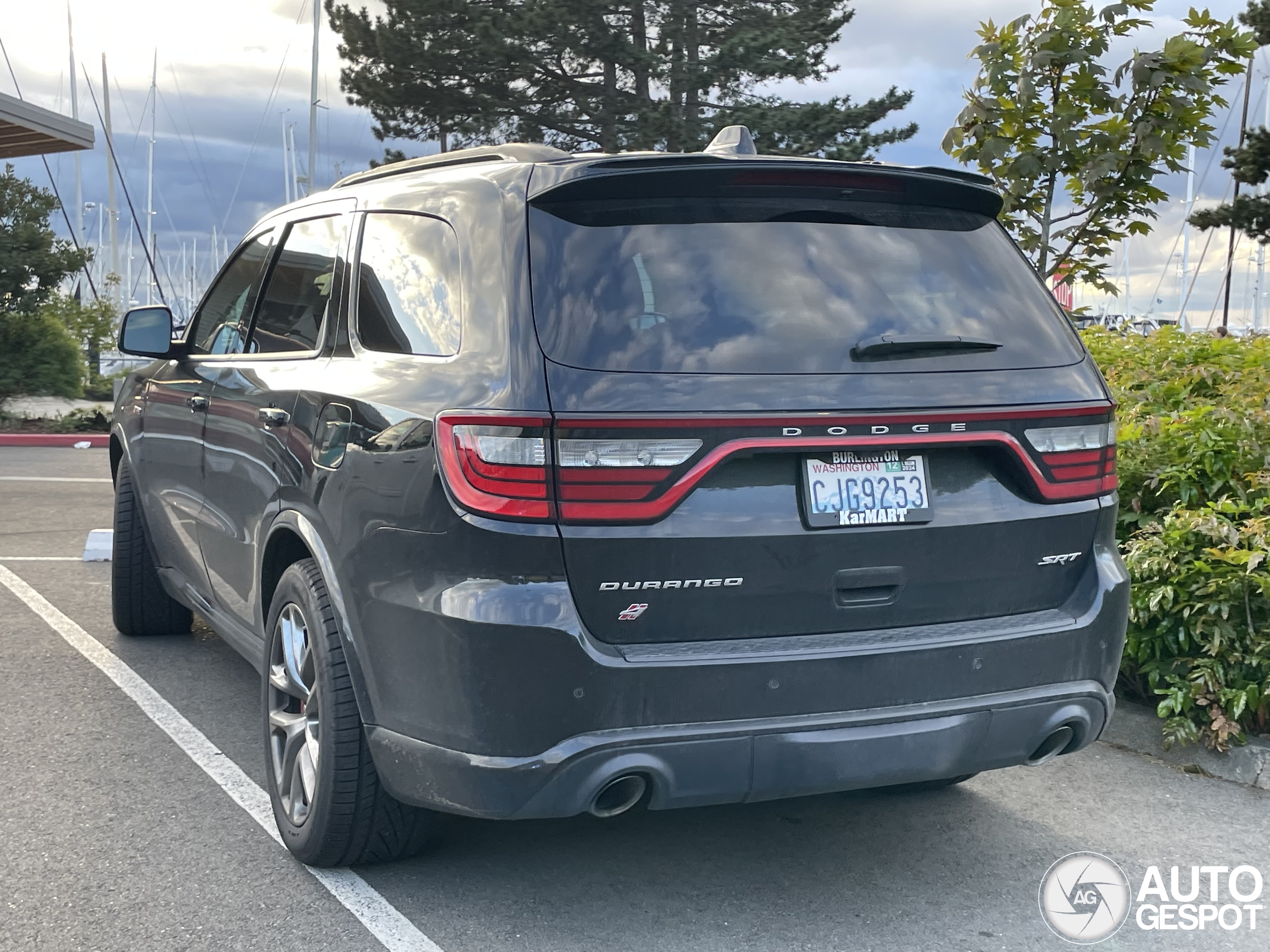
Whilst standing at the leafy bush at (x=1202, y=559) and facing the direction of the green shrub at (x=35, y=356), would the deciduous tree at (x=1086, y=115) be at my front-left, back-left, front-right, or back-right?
front-right

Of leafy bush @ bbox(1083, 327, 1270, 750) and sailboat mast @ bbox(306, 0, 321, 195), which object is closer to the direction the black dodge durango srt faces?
the sailboat mast

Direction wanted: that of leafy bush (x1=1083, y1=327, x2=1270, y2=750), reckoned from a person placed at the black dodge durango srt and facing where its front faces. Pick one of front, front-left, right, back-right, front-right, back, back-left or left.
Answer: right

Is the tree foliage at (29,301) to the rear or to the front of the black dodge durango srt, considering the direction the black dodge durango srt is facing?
to the front

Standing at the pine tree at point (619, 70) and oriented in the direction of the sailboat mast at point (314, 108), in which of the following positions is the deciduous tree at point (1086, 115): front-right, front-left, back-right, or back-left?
back-left

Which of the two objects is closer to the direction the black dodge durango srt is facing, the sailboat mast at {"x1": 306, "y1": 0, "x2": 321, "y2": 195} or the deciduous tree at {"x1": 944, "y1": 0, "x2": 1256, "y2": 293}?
the sailboat mast

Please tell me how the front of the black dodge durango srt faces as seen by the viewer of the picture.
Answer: facing away from the viewer and to the left of the viewer

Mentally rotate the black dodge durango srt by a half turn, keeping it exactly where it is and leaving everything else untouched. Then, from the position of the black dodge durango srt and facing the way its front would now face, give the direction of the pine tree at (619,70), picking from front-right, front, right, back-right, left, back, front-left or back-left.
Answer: back-left

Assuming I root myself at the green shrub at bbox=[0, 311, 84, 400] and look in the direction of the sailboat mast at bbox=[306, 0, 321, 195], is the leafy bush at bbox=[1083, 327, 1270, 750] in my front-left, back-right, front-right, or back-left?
back-right

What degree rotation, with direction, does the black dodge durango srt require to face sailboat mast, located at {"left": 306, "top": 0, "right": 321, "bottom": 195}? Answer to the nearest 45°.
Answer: approximately 45° to its right

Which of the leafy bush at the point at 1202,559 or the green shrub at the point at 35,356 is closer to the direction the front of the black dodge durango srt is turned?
the green shrub

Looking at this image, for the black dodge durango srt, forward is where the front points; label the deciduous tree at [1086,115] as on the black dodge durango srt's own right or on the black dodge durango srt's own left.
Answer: on the black dodge durango srt's own right
